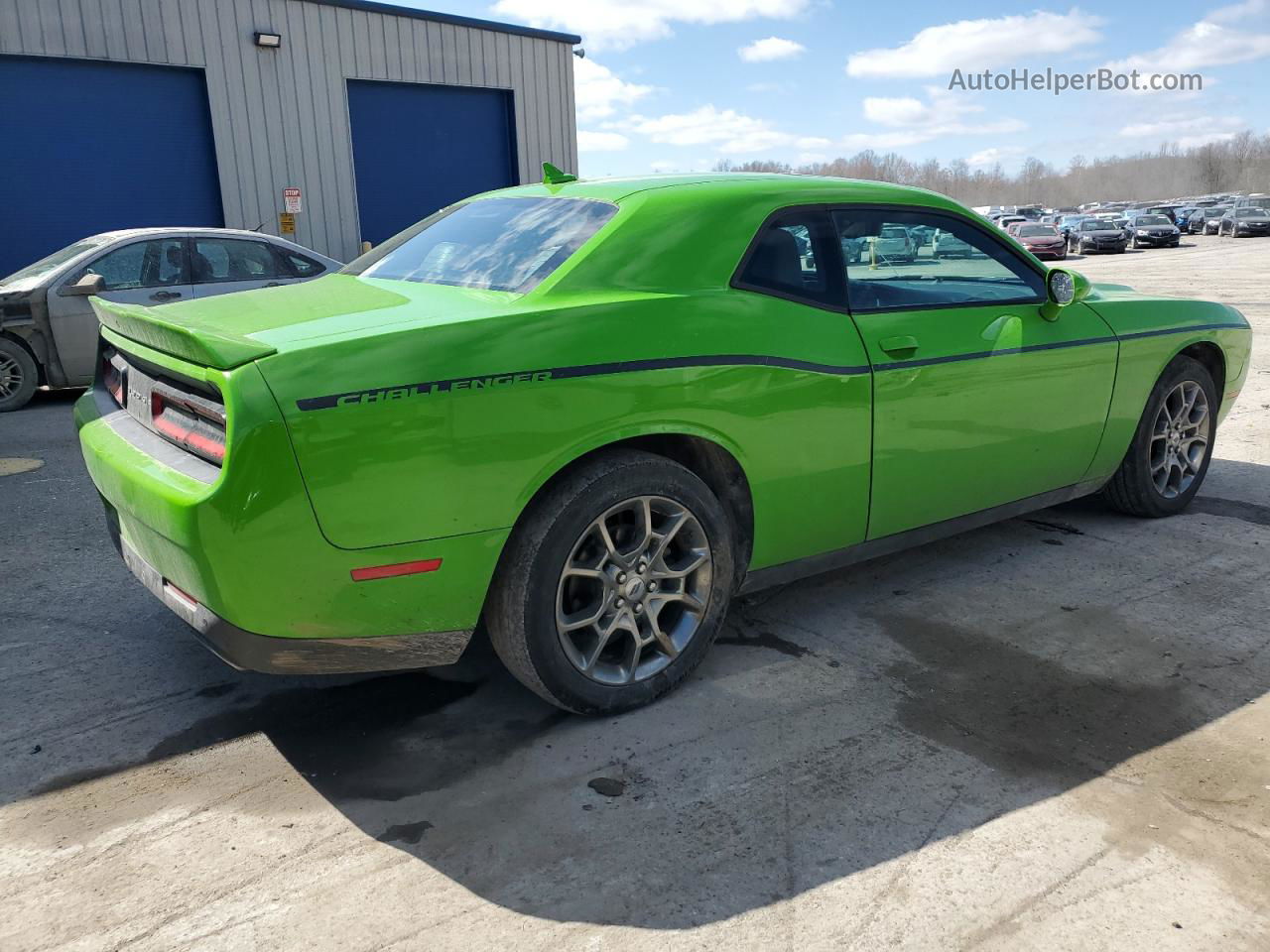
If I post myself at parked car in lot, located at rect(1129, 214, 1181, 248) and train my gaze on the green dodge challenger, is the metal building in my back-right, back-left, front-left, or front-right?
front-right

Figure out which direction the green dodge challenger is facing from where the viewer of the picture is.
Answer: facing away from the viewer and to the right of the viewer

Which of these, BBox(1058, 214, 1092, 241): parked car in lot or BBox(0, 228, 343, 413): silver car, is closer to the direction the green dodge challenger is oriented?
the parked car in lot

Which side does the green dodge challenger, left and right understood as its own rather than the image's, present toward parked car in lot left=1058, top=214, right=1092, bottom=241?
front

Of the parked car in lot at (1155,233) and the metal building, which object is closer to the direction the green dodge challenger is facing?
the parked car in lot

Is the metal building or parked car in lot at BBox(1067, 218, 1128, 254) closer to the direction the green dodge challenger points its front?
the parked car in lot

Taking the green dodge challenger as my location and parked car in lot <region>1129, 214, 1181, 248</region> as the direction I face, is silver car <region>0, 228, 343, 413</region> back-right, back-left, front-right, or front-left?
front-left

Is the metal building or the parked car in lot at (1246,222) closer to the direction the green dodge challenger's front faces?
the parked car in lot

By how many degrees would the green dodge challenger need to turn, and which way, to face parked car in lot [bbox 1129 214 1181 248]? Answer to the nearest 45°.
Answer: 0° — it already faces it

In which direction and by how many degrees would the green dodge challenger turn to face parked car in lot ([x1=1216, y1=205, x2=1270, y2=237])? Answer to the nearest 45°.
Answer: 0° — it already faces it

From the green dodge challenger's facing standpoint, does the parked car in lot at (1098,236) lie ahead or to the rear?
ahead

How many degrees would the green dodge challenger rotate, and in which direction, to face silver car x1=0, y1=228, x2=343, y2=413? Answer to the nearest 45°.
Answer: approximately 90° to its left

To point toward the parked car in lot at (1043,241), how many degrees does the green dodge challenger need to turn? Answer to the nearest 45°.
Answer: approximately 45° to its left

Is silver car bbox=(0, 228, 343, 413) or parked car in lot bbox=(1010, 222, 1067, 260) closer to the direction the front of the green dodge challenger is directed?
the parked car in lot

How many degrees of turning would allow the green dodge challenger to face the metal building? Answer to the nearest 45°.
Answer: approximately 90° to its left
